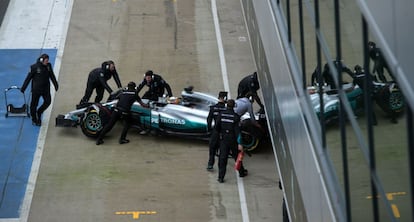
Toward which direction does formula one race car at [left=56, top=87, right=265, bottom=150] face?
to the viewer's left

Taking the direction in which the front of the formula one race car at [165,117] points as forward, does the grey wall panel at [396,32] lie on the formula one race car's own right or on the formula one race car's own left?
on the formula one race car's own left

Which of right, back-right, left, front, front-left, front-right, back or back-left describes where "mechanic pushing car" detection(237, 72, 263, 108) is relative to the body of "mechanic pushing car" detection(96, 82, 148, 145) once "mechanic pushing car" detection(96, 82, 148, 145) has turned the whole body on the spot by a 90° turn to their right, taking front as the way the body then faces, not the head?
front-left

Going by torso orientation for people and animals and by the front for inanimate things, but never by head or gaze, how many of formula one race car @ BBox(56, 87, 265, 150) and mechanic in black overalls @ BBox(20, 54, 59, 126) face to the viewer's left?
1

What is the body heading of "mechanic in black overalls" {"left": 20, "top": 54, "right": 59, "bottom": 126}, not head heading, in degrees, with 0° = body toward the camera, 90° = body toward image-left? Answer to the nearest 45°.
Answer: approximately 315°

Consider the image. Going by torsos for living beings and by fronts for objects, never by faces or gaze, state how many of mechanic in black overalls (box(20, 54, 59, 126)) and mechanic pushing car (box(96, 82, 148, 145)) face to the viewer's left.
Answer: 0

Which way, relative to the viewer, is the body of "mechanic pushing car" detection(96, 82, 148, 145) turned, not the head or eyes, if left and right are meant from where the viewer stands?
facing away from the viewer and to the right of the viewer
